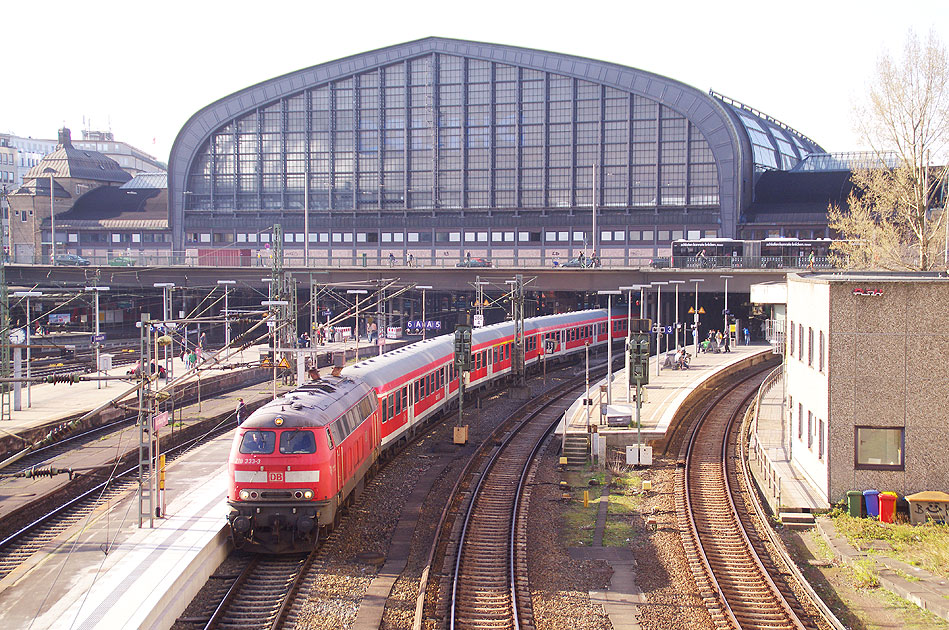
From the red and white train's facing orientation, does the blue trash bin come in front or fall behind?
in front

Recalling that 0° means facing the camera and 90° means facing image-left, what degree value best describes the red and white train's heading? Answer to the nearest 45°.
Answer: approximately 45°

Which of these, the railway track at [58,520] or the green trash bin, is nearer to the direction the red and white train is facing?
the railway track

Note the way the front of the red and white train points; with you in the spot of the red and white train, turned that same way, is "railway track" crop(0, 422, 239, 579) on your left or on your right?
on your right

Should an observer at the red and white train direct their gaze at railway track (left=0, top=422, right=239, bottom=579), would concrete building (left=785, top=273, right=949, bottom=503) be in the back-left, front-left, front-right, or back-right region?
back-left

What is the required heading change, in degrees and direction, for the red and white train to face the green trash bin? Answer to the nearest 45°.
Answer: approximately 135° to its left

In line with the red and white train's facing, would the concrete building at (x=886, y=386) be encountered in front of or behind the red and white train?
behind

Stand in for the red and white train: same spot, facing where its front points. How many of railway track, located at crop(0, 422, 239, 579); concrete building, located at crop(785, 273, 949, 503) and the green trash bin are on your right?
1
